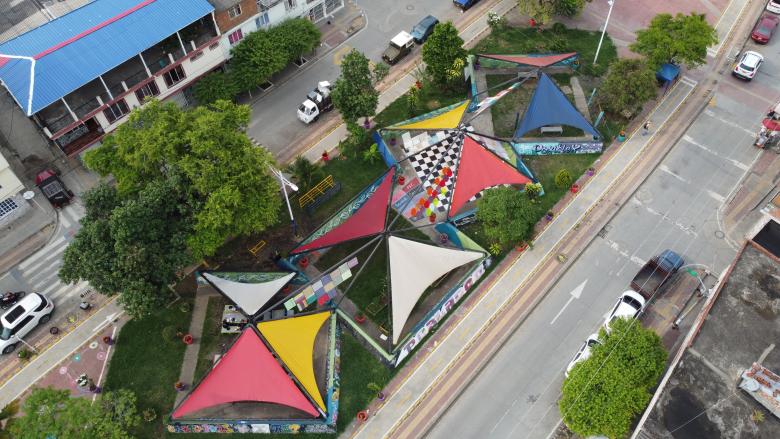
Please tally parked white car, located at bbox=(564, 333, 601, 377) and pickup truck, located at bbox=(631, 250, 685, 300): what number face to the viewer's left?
0

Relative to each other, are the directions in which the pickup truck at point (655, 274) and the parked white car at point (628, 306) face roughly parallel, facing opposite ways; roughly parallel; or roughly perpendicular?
roughly parallel

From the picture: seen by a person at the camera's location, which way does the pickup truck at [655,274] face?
facing away from the viewer and to the right of the viewer

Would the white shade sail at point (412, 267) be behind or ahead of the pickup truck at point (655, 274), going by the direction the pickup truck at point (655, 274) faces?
behind

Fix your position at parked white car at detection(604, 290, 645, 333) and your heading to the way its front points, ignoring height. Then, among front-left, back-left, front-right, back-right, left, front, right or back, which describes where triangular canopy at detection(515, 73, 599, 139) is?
left

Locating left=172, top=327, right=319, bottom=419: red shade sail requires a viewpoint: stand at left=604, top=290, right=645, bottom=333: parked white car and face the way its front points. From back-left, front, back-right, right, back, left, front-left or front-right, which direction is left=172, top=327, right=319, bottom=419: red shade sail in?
back

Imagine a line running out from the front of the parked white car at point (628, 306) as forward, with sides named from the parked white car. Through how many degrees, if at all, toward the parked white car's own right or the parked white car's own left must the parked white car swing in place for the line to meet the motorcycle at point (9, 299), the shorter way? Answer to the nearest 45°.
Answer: approximately 180°

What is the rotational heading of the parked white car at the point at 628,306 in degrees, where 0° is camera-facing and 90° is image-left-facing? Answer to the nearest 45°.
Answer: approximately 225°

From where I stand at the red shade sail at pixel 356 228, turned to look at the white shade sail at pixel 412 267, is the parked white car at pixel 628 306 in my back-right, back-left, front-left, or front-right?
front-left

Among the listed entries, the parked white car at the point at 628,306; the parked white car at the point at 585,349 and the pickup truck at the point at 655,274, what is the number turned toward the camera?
0

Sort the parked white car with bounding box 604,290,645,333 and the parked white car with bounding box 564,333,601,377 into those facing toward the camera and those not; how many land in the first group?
0
